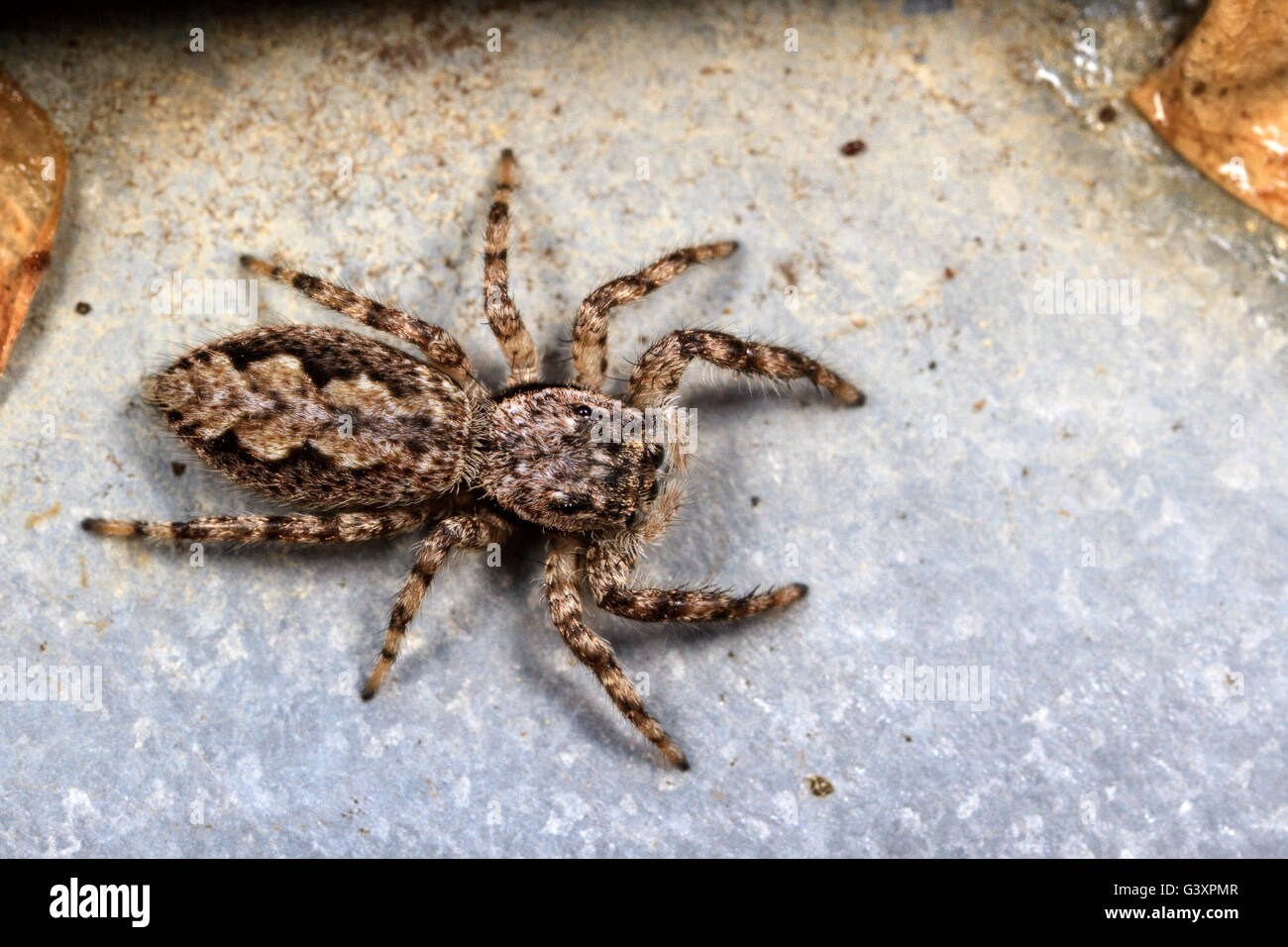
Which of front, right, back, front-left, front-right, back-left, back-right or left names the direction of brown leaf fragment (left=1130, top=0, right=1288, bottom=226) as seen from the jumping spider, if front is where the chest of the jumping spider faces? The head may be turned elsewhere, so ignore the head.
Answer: front

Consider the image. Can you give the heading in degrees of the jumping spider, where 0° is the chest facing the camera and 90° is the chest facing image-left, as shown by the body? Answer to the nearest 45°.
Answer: approximately 270°

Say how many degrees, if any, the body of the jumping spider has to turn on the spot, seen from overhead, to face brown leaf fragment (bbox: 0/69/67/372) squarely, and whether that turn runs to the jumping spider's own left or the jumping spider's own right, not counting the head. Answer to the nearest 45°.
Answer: approximately 180°
